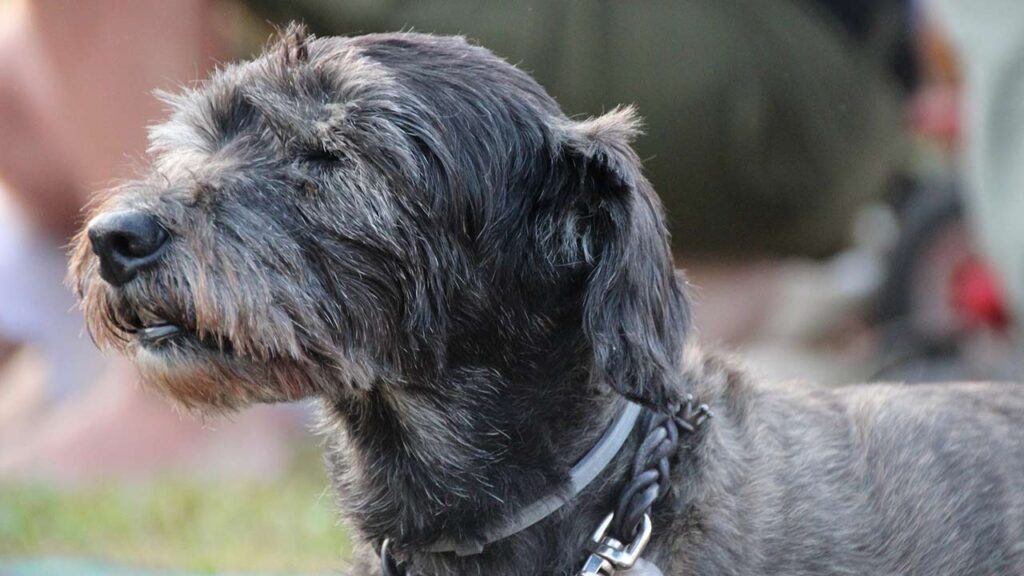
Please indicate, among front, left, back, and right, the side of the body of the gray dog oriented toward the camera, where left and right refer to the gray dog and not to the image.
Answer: left

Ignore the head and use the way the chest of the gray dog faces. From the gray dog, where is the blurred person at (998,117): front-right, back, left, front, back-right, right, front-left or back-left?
back-right
